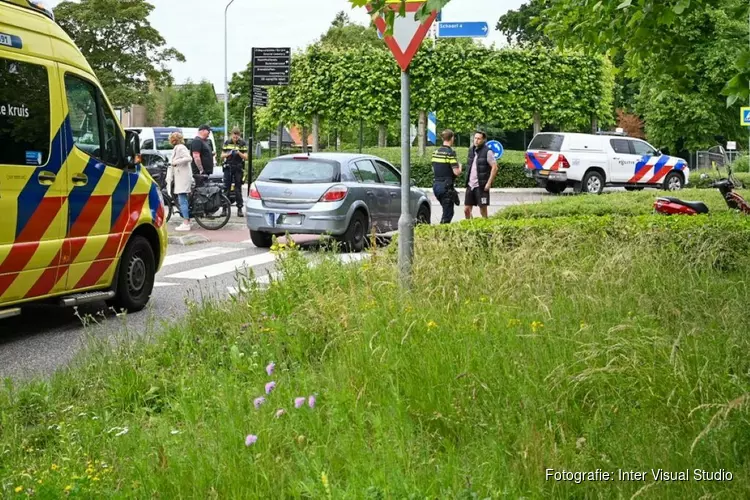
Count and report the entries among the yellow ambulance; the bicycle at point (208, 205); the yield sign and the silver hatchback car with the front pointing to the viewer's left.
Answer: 1

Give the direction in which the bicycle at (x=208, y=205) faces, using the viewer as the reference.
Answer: facing to the left of the viewer

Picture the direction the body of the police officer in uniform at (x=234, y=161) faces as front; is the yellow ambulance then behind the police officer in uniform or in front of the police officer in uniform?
in front

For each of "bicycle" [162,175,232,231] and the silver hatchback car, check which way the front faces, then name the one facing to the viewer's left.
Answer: the bicycle

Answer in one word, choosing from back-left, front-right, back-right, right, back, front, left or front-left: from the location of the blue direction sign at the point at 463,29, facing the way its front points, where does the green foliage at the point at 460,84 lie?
back

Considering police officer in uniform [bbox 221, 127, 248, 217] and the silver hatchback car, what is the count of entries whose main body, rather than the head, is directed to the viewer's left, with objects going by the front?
0

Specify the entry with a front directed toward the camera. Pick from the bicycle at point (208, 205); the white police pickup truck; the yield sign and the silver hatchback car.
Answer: the yield sign

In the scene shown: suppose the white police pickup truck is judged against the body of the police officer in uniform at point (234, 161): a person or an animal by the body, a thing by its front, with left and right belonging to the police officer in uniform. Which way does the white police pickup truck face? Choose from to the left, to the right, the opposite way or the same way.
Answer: to the left

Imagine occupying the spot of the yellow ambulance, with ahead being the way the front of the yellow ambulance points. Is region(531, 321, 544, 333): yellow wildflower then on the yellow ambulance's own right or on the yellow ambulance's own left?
on the yellow ambulance's own right

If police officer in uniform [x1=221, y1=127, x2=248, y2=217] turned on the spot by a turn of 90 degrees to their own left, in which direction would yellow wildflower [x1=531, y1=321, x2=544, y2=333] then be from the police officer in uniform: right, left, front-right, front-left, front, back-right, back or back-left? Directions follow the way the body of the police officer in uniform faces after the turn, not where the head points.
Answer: right

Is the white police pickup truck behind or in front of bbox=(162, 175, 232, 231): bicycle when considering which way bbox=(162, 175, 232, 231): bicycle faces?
behind

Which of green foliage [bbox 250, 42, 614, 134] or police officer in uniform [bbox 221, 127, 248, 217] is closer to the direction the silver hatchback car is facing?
the green foliage

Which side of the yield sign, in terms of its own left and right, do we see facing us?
front

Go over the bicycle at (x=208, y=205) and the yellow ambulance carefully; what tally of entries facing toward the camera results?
0

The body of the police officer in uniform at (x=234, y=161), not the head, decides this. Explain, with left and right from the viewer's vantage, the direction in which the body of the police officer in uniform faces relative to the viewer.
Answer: facing the viewer

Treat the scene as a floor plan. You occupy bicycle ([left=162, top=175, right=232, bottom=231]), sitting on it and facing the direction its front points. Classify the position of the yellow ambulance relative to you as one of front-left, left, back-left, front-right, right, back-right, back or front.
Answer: left

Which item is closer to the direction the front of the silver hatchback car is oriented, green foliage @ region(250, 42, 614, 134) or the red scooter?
the green foliage
